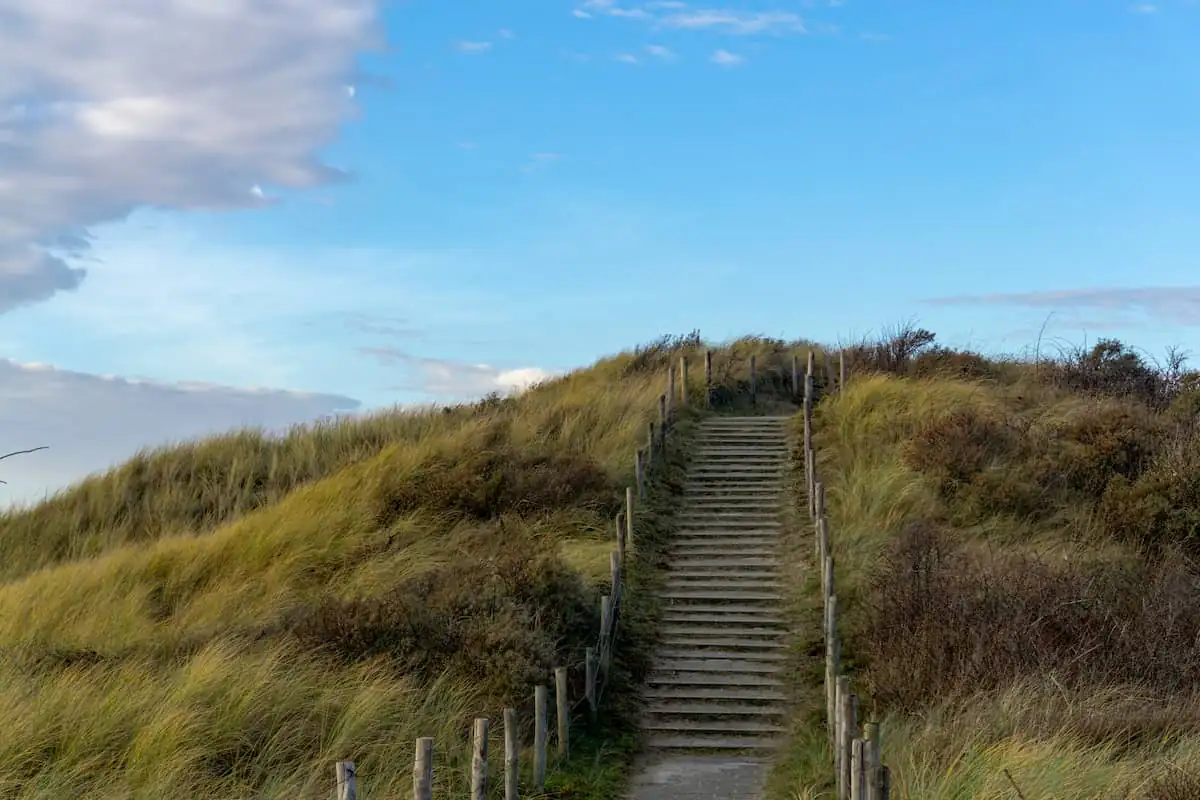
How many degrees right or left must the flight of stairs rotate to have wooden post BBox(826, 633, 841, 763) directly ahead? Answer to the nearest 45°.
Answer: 0° — it already faces it

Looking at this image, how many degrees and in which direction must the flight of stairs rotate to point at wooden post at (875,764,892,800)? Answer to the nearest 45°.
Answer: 0° — it already faces it

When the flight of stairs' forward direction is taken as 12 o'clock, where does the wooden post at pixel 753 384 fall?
The wooden post is roughly at 6 o'clock from the flight of stairs.

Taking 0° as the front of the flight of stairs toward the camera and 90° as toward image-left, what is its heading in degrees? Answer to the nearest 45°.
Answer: approximately 0°

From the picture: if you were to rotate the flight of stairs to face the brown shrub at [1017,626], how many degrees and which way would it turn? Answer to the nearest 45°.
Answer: approximately 45° to its left

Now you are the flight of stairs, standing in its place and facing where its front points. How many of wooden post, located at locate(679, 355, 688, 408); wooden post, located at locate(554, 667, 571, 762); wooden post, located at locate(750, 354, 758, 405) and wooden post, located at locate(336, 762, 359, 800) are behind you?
2

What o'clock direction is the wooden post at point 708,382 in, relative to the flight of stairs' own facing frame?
The wooden post is roughly at 6 o'clock from the flight of stairs.

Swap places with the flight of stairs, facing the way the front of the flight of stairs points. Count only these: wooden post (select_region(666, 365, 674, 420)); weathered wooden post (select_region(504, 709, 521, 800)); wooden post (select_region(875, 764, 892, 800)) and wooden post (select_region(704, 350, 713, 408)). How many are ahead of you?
2

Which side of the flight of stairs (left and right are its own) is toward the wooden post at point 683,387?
back

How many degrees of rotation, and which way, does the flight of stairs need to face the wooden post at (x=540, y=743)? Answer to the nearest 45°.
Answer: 0° — it already faces it

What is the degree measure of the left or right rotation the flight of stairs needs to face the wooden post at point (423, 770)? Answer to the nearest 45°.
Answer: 0° — it already faces it
